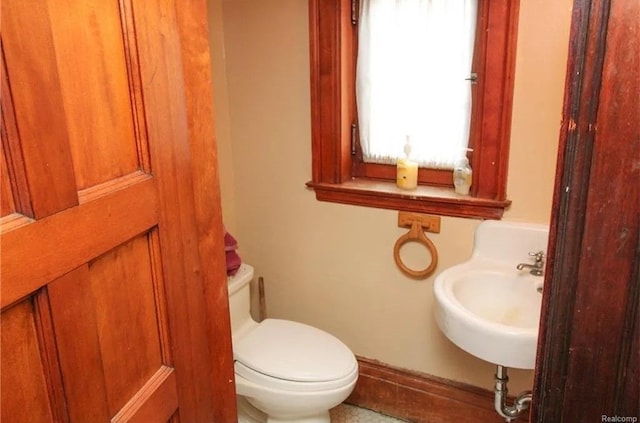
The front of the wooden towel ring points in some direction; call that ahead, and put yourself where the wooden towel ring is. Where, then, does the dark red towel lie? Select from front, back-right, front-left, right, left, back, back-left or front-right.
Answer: right

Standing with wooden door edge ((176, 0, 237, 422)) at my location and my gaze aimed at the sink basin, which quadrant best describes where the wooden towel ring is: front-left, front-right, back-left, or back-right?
front-left

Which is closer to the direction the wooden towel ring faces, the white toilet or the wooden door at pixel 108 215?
the wooden door

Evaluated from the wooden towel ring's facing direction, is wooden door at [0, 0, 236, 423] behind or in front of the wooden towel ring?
in front

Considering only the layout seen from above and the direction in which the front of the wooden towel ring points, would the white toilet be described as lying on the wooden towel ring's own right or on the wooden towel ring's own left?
on the wooden towel ring's own right

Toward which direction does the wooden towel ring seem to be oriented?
toward the camera

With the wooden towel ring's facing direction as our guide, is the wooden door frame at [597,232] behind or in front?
in front
